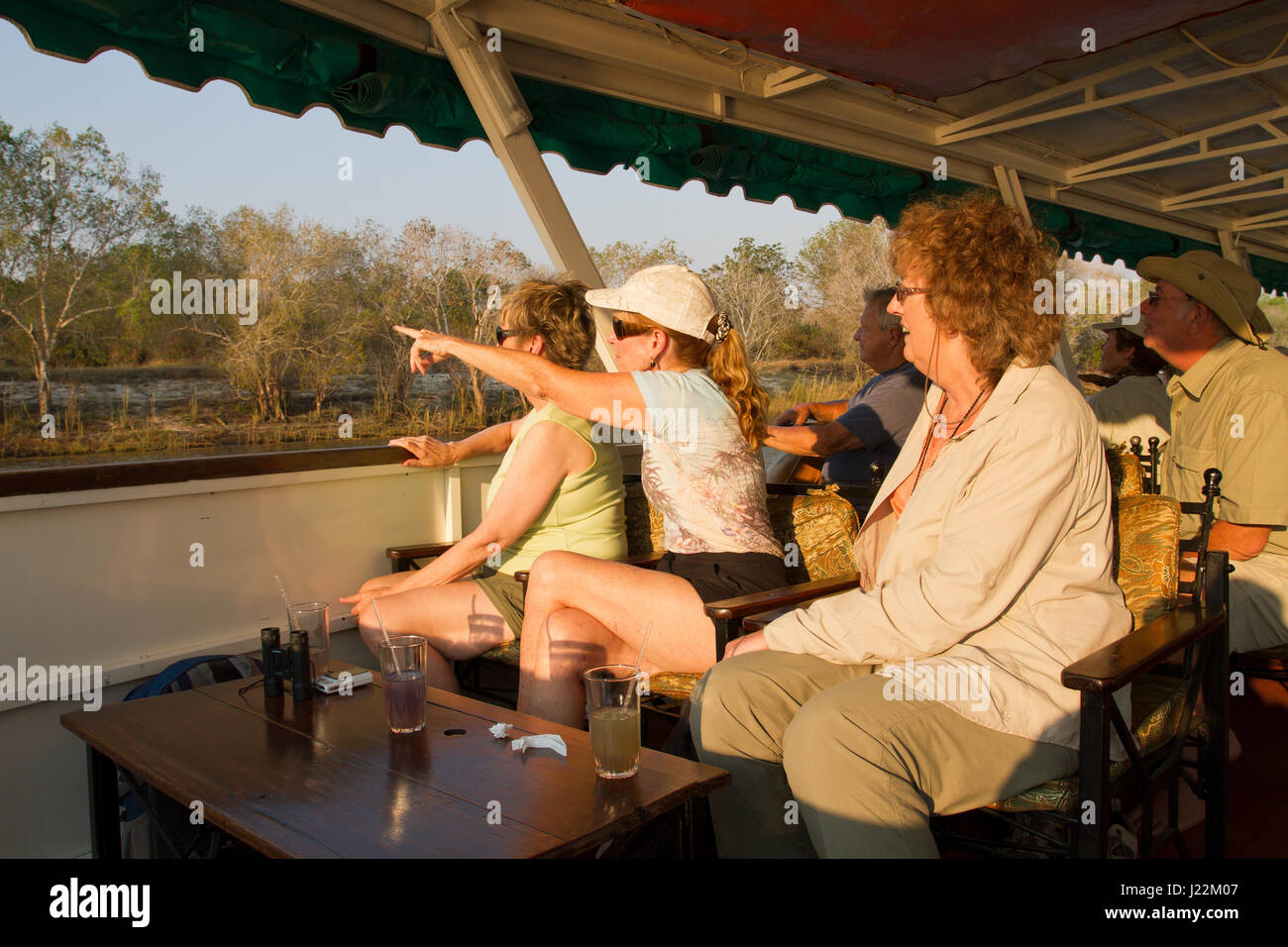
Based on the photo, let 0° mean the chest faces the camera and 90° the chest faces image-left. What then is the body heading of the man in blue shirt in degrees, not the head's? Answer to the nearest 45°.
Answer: approximately 90°

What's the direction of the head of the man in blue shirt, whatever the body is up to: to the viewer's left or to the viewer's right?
to the viewer's left

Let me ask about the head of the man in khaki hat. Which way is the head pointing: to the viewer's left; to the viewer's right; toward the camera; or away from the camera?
to the viewer's left

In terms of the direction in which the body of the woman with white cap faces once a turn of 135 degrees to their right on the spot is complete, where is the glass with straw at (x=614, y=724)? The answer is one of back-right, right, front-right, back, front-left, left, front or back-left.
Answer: back-right

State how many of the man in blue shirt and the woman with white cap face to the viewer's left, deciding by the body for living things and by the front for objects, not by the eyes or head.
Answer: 2

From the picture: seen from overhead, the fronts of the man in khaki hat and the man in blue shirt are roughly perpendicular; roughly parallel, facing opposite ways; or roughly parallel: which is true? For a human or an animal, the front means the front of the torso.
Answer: roughly parallel

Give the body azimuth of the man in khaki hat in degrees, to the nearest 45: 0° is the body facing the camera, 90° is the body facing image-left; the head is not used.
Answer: approximately 90°

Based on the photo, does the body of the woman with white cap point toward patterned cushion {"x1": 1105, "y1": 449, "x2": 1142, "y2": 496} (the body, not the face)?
no

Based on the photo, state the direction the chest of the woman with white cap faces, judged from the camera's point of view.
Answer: to the viewer's left

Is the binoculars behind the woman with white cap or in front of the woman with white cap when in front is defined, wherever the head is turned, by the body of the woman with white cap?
in front

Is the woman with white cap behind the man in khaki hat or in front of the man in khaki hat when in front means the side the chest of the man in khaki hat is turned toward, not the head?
in front
